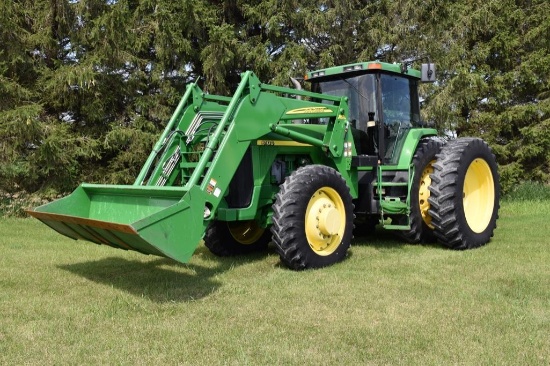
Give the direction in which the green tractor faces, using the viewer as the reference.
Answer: facing the viewer and to the left of the viewer
